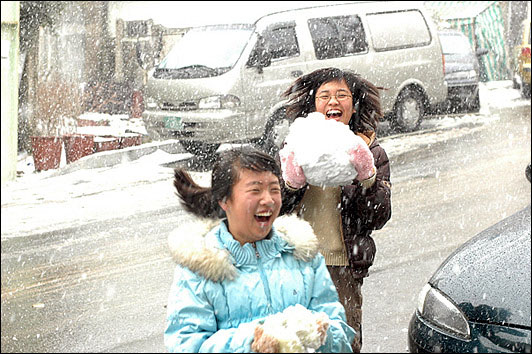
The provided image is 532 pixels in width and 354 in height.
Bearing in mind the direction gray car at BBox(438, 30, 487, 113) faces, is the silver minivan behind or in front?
in front

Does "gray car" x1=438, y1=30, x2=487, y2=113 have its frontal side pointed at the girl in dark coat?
yes

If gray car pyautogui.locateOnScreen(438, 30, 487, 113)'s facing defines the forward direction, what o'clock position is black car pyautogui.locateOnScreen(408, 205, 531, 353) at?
black car pyautogui.locateOnScreen(408, 205, 531, 353) is roughly at 12 o'clock from gray car pyautogui.locateOnScreen(438, 30, 487, 113).

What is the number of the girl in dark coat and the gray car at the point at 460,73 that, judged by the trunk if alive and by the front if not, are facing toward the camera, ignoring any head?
2

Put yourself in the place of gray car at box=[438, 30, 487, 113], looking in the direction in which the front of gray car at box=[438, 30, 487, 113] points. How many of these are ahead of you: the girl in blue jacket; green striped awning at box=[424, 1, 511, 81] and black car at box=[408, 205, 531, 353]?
2

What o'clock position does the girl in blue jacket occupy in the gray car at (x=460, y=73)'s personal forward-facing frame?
The girl in blue jacket is roughly at 12 o'clock from the gray car.
